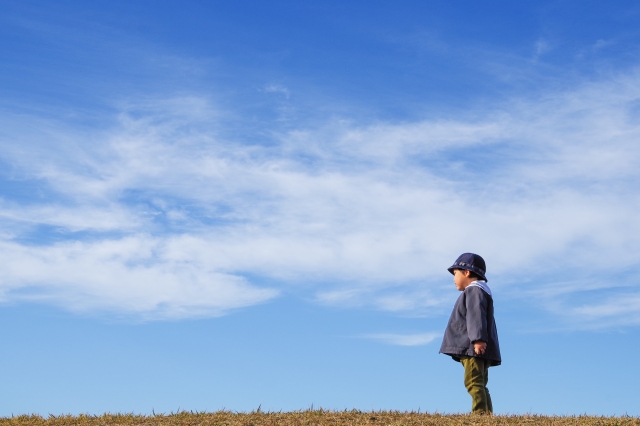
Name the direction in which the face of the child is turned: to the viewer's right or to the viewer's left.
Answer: to the viewer's left

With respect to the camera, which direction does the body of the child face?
to the viewer's left
